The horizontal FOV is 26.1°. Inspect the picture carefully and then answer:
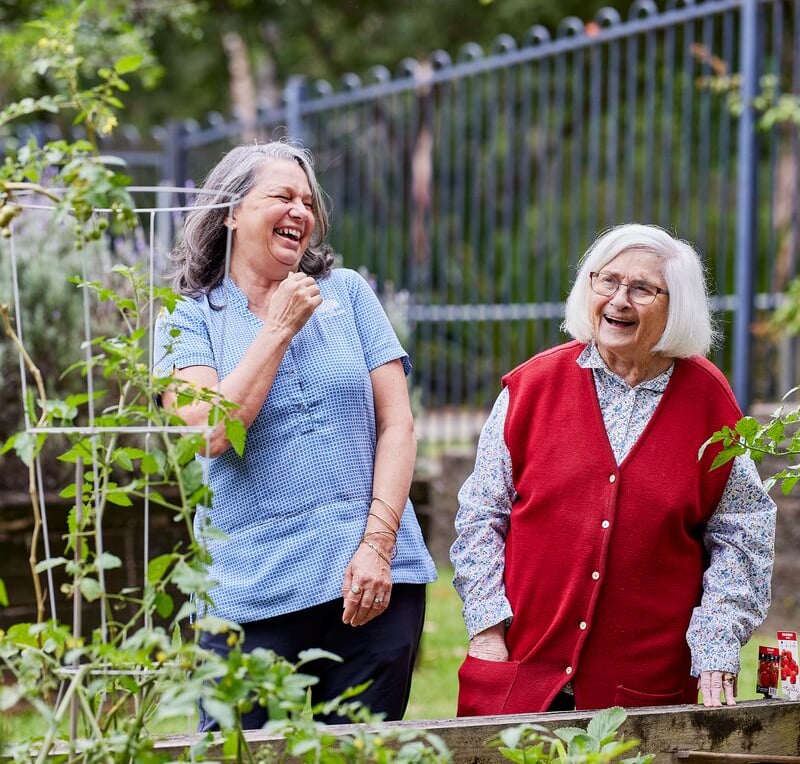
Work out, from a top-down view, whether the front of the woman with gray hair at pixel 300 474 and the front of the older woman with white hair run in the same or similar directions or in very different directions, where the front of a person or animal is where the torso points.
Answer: same or similar directions

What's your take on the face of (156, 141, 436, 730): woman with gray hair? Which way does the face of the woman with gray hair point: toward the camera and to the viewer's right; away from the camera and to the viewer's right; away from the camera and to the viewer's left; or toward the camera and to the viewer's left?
toward the camera and to the viewer's right

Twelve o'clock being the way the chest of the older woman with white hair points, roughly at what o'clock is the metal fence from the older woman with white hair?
The metal fence is roughly at 6 o'clock from the older woman with white hair.

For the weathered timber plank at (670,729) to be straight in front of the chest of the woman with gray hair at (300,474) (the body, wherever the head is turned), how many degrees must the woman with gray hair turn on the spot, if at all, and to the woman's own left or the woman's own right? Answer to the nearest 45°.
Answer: approximately 45° to the woman's own left

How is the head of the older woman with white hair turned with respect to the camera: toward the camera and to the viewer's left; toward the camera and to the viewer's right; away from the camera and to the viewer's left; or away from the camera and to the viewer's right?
toward the camera and to the viewer's left

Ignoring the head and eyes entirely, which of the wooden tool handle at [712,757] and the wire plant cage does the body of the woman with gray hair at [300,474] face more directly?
the wooden tool handle

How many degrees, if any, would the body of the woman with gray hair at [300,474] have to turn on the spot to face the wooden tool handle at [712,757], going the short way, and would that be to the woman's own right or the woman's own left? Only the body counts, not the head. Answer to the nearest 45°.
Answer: approximately 45° to the woman's own left

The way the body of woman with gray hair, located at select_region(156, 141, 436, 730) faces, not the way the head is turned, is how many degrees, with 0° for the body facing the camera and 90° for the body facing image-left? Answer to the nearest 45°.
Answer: approximately 0°

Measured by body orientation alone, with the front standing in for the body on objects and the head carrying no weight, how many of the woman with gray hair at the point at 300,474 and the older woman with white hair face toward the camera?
2

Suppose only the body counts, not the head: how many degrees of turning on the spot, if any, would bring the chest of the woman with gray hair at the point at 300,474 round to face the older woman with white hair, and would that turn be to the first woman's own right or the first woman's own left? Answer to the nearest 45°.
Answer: approximately 90° to the first woman's own left

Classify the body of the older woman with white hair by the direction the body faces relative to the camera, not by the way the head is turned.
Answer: toward the camera
